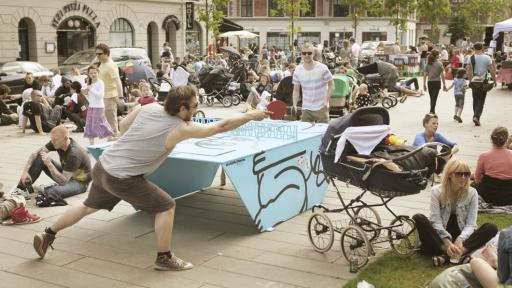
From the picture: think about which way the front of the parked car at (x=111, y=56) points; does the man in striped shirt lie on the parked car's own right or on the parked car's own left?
on the parked car's own left

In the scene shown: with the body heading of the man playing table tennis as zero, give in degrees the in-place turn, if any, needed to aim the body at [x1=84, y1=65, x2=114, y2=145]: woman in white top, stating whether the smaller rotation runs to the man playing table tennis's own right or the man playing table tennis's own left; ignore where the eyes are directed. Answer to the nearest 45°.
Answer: approximately 90° to the man playing table tennis's own left

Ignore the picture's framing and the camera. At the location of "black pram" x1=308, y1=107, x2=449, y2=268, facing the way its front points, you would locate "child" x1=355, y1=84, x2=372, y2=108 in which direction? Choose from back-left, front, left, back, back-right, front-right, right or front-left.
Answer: back-right

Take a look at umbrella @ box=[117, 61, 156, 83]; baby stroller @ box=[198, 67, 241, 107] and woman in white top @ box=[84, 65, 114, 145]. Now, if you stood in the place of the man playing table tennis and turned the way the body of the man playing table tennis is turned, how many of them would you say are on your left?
3

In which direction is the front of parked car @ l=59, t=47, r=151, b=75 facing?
to the viewer's left

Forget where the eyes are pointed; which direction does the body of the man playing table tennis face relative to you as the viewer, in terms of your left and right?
facing to the right of the viewer
